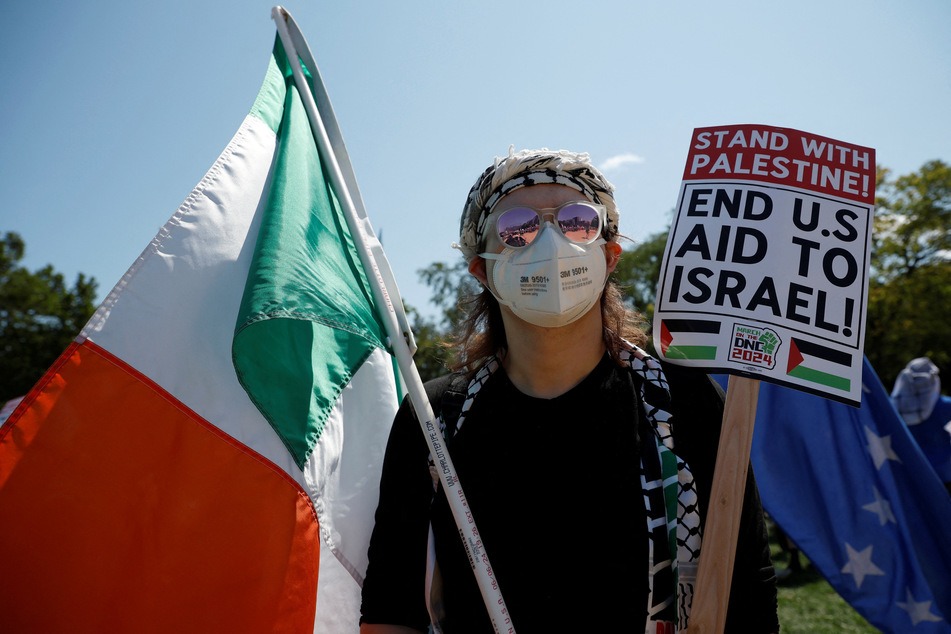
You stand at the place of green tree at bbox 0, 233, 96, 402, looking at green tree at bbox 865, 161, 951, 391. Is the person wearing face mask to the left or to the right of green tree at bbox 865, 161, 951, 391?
right

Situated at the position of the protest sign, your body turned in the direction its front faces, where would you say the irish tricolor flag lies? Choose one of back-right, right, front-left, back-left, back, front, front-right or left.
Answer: right

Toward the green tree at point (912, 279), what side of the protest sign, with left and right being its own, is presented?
back

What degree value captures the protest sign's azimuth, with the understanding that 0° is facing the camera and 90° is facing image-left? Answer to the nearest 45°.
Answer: approximately 0°

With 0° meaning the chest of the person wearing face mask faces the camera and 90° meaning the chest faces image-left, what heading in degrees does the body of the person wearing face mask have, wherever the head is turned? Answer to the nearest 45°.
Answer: approximately 0°

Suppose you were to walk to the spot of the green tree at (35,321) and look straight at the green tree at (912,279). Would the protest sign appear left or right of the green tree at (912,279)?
right

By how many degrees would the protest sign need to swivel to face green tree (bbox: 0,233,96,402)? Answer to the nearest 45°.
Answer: approximately 135° to its right

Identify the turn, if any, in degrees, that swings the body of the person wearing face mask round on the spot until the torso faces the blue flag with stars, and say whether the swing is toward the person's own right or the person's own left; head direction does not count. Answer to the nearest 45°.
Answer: approximately 135° to the person's own left
